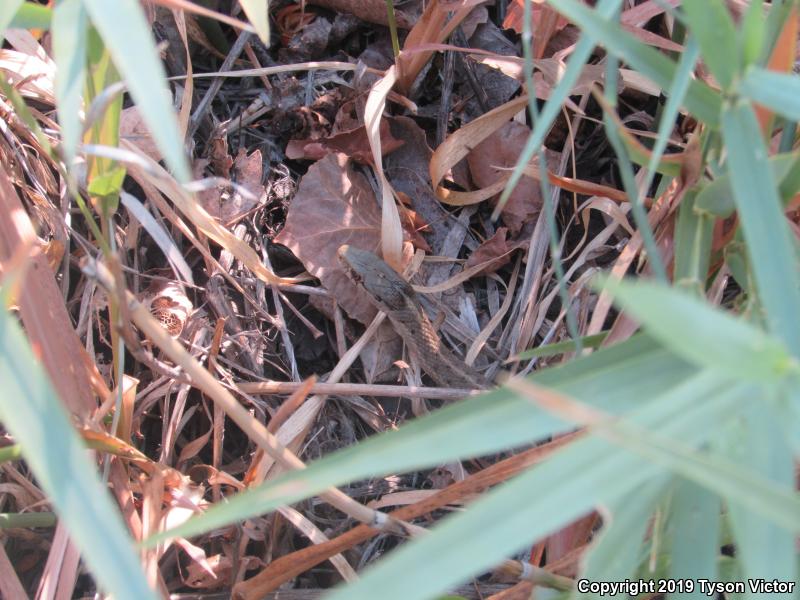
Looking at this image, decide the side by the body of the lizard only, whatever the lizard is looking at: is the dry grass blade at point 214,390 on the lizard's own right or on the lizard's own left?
on the lizard's own left

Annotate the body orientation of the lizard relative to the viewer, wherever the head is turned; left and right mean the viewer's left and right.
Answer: facing away from the viewer and to the left of the viewer

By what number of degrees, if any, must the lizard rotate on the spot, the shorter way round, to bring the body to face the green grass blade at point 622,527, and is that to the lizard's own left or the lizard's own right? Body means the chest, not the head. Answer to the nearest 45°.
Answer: approximately 135° to the lizard's own left

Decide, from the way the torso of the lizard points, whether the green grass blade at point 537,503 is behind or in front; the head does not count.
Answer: behind

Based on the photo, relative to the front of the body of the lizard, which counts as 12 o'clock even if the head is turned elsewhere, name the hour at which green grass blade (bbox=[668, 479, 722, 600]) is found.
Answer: The green grass blade is roughly at 7 o'clock from the lizard.
